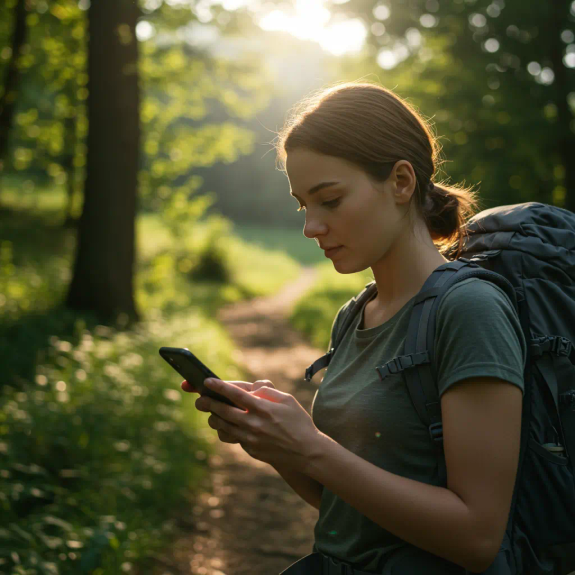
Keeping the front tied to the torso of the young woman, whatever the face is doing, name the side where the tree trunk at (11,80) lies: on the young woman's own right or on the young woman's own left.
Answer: on the young woman's own right

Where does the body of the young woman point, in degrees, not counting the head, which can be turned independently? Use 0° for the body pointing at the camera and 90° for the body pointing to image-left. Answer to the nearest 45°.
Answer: approximately 45°
